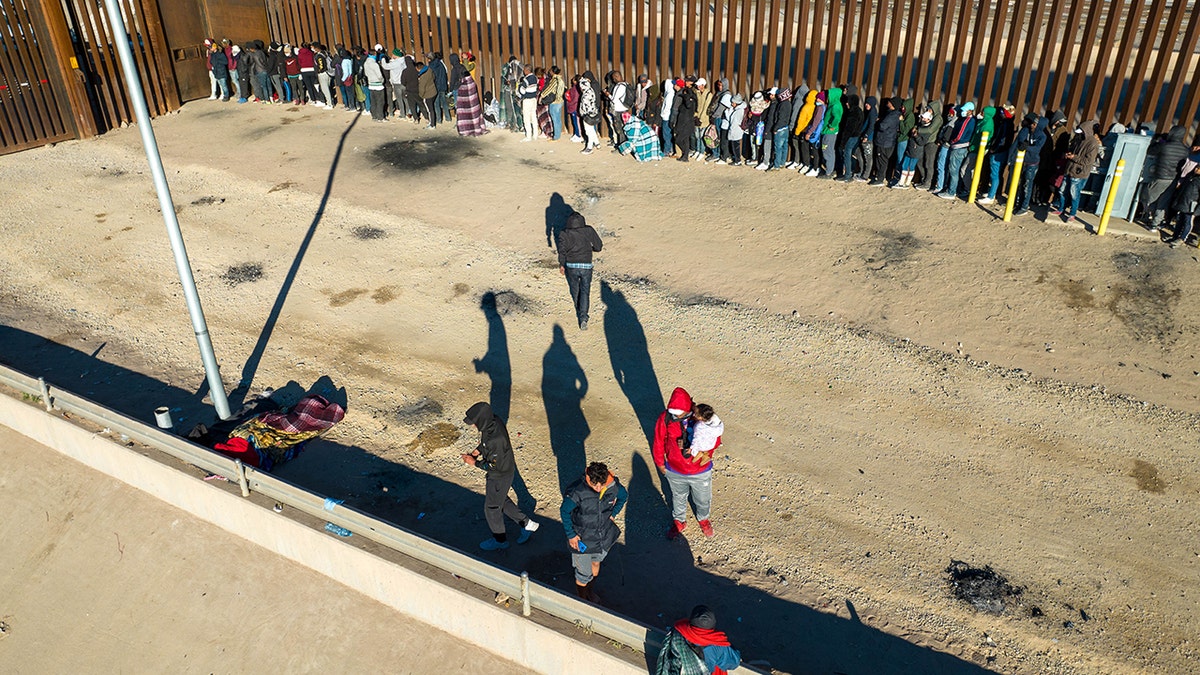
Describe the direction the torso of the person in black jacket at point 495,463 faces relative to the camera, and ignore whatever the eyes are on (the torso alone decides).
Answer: to the viewer's left

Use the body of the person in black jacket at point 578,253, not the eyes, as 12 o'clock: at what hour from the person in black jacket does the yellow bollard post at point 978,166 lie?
The yellow bollard post is roughly at 2 o'clock from the person in black jacket.

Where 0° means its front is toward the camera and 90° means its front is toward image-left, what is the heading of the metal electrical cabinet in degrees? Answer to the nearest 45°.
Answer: approximately 0°

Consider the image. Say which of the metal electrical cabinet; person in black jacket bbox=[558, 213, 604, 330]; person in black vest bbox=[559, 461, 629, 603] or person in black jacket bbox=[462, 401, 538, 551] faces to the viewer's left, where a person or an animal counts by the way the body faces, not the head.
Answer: person in black jacket bbox=[462, 401, 538, 551]

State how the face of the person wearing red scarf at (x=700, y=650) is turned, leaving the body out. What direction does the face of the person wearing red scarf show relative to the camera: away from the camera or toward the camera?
away from the camera
